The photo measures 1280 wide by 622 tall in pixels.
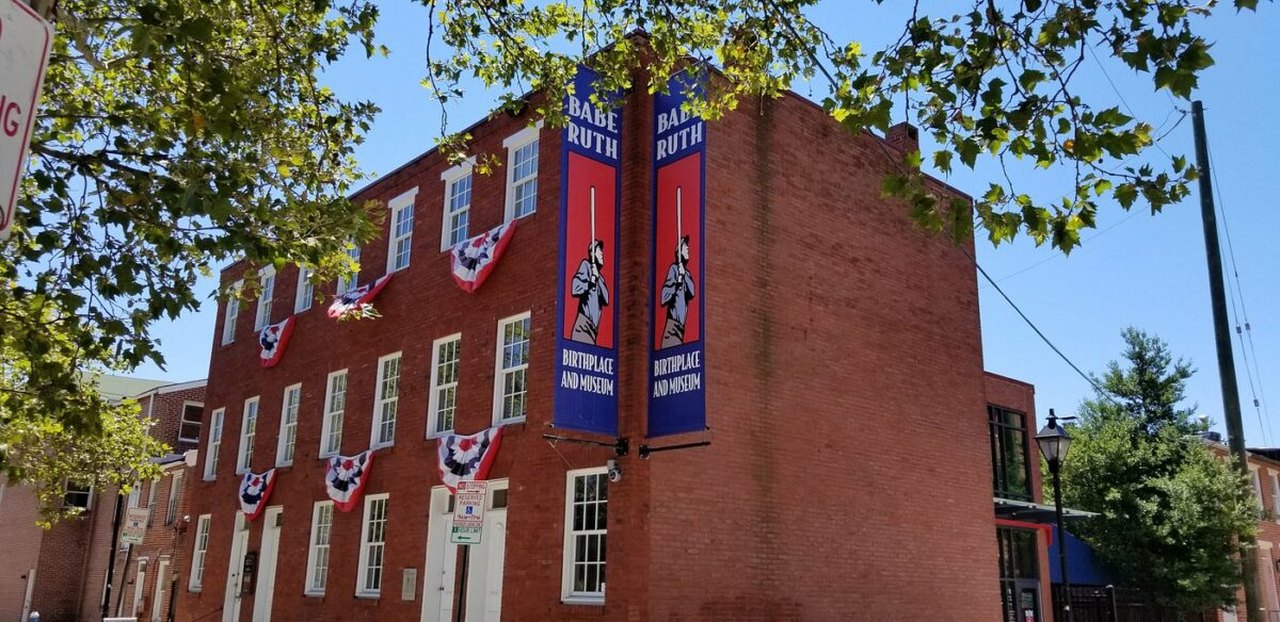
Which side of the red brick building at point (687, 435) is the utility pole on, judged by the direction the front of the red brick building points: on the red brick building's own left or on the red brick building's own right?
on the red brick building's own left

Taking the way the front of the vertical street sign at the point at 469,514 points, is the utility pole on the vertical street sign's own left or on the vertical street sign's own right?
on the vertical street sign's own left

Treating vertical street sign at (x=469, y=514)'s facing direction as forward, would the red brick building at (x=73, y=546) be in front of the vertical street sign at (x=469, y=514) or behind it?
behind

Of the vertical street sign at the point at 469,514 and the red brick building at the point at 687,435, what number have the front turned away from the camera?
0

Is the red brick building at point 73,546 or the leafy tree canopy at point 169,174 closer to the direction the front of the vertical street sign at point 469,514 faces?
the leafy tree canopy

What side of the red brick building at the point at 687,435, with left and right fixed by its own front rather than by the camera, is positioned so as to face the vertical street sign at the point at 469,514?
front

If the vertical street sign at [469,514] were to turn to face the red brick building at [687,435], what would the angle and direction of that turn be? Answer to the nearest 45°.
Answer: approximately 135° to its left

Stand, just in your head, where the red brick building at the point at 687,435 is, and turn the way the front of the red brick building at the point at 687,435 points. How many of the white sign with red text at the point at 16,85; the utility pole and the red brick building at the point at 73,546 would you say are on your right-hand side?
1

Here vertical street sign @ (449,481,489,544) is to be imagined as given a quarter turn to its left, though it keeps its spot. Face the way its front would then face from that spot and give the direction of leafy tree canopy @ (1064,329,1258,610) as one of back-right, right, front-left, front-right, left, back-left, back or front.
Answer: front-left

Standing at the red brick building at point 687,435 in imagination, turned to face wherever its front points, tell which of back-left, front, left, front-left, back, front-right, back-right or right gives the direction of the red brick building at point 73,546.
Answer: right

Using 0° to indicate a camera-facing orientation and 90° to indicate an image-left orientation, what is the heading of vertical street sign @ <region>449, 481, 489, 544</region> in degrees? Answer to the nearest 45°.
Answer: approximately 0°

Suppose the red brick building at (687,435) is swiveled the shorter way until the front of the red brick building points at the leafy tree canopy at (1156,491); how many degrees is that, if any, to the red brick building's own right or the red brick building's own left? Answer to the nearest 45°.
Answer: approximately 180°
